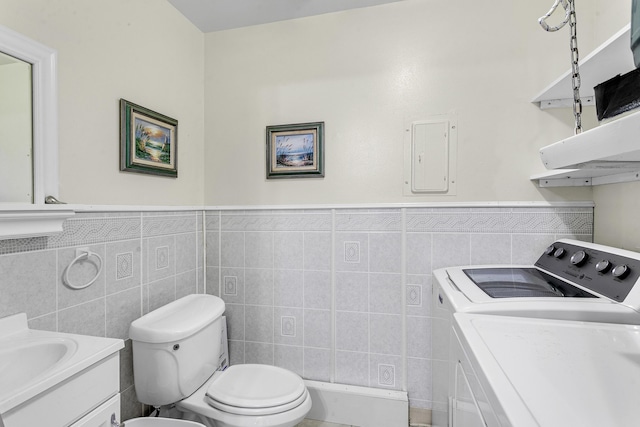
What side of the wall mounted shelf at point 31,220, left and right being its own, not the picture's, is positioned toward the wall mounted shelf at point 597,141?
front

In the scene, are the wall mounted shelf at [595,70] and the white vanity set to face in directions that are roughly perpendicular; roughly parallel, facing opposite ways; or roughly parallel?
roughly parallel, facing opposite ways

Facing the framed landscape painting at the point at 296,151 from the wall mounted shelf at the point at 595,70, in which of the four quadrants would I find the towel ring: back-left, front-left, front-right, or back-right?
front-left

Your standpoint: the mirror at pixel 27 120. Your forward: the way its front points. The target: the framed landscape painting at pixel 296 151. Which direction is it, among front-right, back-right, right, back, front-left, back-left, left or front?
front-left

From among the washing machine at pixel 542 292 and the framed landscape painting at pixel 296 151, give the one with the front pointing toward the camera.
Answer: the framed landscape painting

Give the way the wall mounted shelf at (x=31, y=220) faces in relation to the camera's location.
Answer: facing the viewer and to the right of the viewer

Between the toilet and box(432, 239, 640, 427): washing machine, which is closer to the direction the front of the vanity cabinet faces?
the washing machine

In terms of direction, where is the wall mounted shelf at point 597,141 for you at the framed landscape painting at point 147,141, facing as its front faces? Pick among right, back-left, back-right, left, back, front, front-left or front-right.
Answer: front

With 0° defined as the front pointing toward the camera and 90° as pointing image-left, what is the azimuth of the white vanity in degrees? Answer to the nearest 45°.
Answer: approximately 315°

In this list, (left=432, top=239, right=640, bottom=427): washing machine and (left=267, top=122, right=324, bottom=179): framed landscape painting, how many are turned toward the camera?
1

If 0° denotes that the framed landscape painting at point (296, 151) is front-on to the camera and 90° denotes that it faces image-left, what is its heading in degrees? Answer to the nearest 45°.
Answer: approximately 0°

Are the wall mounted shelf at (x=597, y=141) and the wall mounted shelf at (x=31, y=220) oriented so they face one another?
yes

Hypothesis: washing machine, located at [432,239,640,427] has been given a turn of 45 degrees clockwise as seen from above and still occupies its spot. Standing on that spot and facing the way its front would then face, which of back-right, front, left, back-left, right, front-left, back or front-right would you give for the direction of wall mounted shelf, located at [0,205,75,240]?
left

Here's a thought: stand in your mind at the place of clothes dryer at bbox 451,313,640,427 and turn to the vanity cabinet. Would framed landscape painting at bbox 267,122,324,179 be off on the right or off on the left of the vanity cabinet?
right

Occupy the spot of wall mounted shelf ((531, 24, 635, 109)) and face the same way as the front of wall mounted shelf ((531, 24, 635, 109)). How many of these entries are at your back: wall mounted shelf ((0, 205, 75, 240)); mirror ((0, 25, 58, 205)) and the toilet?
0

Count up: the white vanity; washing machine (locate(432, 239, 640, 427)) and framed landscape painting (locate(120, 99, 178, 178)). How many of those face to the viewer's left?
1

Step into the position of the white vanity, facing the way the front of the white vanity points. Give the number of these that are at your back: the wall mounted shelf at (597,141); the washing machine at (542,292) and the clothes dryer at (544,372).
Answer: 0

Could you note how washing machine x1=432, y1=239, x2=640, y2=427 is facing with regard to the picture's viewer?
facing to the left of the viewer

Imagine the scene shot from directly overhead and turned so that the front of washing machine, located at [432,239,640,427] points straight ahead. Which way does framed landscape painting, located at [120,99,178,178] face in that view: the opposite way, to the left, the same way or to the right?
the opposite way

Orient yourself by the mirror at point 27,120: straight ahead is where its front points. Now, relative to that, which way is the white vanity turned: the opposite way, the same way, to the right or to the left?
the same way

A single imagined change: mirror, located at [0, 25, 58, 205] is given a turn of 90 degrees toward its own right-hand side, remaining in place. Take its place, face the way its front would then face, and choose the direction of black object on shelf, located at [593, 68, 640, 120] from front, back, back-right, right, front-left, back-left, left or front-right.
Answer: left
